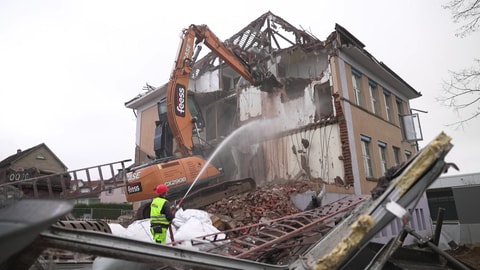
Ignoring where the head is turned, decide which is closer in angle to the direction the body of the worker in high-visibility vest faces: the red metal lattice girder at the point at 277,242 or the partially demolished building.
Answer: the partially demolished building

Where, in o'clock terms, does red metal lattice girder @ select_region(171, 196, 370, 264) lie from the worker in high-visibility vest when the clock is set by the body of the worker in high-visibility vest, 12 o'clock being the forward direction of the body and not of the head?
The red metal lattice girder is roughly at 3 o'clock from the worker in high-visibility vest.

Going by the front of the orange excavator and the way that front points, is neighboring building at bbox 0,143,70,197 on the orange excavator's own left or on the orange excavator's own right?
on the orange excavator's own left

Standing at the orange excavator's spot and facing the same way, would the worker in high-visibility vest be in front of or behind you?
behind

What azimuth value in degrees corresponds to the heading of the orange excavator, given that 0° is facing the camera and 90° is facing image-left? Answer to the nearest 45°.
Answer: approximately 225°

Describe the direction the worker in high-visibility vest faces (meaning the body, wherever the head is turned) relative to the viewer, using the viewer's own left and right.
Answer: facing away from the viewer and to the right of the viewer

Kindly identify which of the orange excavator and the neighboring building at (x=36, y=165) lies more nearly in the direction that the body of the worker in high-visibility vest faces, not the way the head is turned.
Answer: the orange excavator

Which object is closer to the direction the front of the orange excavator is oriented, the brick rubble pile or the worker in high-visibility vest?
the brick rubble pile

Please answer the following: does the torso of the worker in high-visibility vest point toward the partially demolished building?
yes

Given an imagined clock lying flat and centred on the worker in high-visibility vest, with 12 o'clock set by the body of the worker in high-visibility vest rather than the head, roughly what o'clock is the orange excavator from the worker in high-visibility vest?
The orange excavator is roughly at 11 o'clock from the worker in high-visibility vest.
